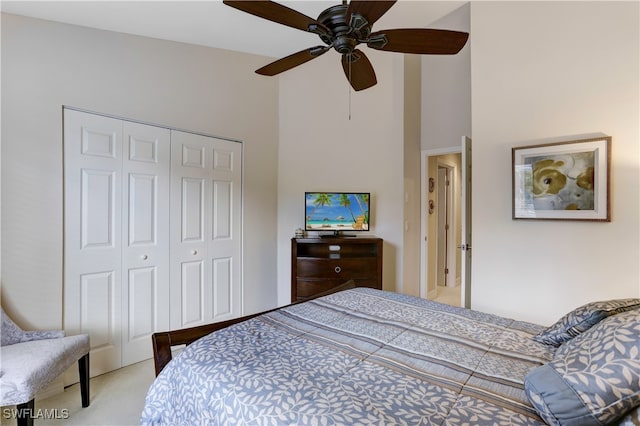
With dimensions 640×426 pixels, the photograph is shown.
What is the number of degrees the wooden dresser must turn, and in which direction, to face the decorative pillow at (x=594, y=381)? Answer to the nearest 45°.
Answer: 0° — it already faces it

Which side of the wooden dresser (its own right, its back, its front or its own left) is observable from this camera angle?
front

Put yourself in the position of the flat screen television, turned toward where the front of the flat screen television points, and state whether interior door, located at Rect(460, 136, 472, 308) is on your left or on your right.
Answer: on your left

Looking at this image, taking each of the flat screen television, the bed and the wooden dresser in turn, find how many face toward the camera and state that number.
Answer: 2

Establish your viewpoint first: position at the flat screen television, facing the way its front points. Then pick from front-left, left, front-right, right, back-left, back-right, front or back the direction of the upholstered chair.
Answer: front-right

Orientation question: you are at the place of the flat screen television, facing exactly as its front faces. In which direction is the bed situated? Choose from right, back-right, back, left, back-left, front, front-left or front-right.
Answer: front

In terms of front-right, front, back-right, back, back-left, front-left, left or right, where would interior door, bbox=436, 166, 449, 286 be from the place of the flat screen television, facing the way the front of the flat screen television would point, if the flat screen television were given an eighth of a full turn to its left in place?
left

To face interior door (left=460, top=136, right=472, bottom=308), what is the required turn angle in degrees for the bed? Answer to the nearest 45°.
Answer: approximately 45° to its right

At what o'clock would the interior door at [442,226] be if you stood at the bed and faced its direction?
The interior door is roughly at 2 o'clock from the bed.

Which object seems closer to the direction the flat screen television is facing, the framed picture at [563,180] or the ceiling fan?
the ceiling fan

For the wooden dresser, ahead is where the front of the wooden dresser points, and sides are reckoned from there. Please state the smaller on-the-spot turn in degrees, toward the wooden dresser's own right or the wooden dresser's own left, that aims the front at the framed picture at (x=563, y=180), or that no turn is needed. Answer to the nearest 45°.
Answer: approximately 45° to the wooden dresser's own left

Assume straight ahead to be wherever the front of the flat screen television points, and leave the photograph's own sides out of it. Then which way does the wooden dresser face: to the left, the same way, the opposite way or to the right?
the same way

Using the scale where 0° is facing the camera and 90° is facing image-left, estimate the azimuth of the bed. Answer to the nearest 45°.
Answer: approximately 135°

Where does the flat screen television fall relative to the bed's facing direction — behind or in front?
in front

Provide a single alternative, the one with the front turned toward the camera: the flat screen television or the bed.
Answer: the flat screen television

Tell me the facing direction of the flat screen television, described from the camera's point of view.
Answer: facing the viewer
